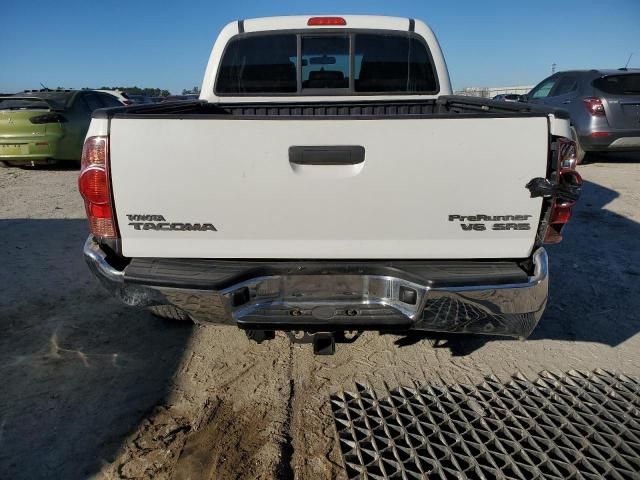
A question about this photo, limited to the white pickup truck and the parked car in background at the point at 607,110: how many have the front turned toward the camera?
0

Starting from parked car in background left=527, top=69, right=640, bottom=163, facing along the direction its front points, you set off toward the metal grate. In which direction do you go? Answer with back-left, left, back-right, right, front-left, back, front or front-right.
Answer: back-left

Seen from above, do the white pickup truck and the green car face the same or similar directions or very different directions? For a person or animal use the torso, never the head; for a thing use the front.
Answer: same or similar directions

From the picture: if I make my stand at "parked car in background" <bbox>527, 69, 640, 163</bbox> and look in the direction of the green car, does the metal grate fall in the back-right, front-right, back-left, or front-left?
front-left

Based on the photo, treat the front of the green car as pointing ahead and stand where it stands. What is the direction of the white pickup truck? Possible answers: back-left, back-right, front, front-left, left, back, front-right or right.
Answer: back-right

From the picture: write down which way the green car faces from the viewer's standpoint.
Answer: facing away from the viewer and to the right of the viewer

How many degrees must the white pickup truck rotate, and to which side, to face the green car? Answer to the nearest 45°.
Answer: approximately 45° to its left

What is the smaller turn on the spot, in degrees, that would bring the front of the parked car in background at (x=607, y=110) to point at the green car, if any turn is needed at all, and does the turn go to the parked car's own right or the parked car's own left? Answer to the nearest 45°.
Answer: approximately 90° to the parked car's own left

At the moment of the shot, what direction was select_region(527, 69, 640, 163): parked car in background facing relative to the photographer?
facing away from the viewer and to the left of the viewer

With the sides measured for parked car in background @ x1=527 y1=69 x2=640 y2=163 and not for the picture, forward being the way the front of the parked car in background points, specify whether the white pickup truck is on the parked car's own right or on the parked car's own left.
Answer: on the parked car's own left

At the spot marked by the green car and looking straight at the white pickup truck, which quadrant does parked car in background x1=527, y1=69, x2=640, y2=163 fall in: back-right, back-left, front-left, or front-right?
front-left

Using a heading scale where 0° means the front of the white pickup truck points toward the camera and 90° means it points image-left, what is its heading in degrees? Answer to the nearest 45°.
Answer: approximately 180°

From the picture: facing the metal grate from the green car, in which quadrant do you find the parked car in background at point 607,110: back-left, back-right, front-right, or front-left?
front-left

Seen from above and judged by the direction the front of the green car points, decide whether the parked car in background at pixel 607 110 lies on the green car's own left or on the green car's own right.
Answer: on the green car's own right
